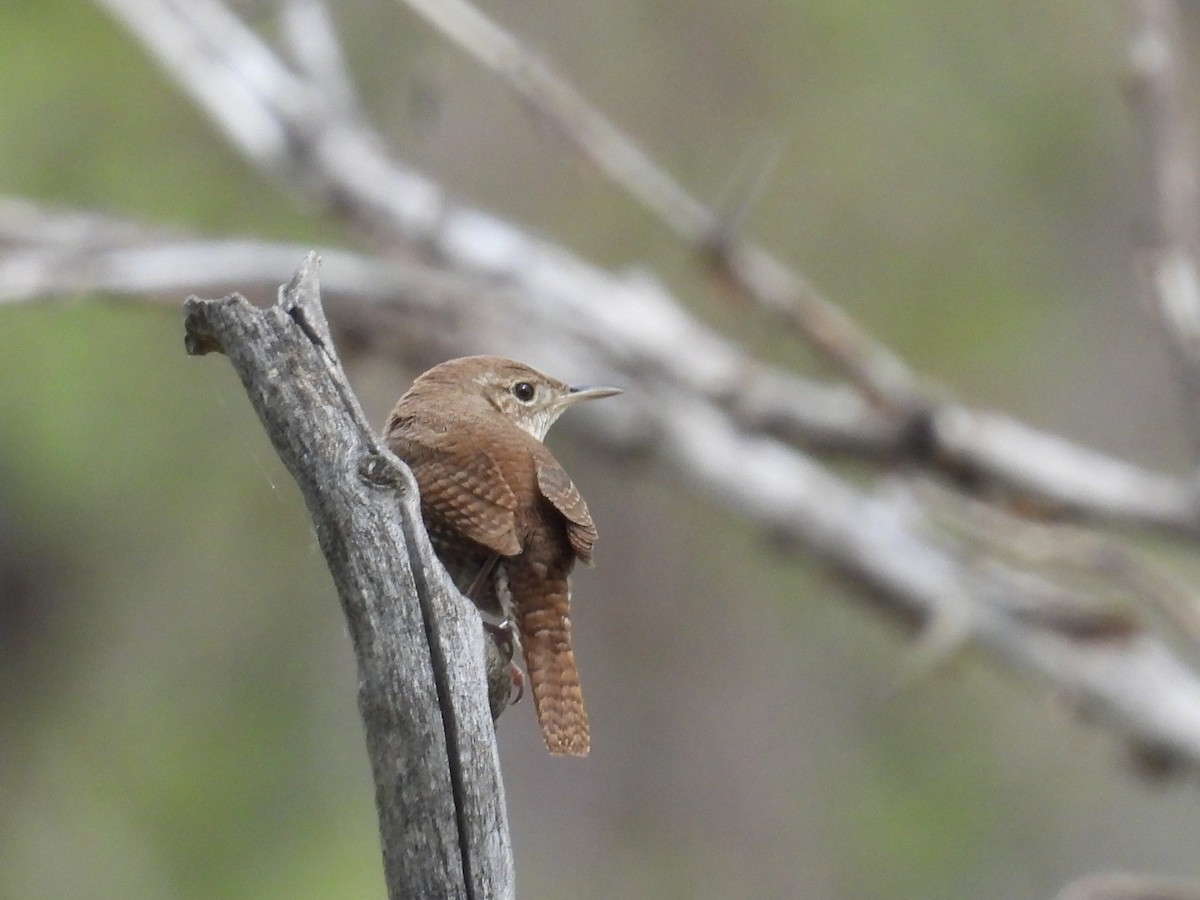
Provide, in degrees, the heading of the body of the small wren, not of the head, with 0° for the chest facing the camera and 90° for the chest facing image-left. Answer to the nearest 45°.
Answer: approximately 135°

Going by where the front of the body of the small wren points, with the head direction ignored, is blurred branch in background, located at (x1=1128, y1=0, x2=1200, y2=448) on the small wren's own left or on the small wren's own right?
on the small wren's own right

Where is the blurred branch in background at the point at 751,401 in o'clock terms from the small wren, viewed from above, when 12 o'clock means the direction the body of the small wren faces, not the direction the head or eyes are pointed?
The blurred branch in background is roughly at 2 o'clock from the small wren.
